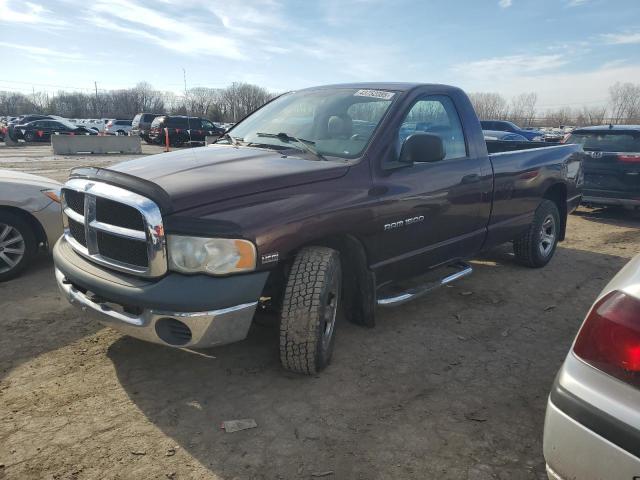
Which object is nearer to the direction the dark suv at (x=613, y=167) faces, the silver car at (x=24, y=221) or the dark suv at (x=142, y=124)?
the dark suv

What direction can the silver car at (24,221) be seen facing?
to the viewer's right

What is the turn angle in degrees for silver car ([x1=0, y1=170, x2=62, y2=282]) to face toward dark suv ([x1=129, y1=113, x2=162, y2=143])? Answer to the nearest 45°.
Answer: approximately 90° to its left

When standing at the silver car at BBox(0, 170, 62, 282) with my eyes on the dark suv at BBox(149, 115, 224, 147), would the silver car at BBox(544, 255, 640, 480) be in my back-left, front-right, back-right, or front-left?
back-right

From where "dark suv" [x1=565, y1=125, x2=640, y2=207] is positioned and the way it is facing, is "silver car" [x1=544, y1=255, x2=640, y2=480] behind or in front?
behind

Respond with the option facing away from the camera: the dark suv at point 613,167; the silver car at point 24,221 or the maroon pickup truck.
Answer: the dark suv

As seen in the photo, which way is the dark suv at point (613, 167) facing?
away from the camera

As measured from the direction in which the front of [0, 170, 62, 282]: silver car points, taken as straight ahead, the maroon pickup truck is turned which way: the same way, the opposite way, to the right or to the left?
the opposite way

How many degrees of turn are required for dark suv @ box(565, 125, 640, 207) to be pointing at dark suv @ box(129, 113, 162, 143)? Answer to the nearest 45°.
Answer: approximately 45° to its left

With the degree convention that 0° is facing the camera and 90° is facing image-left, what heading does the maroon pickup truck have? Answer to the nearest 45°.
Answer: approximately 45°

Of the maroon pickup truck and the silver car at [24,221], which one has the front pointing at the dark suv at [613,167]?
the silver car

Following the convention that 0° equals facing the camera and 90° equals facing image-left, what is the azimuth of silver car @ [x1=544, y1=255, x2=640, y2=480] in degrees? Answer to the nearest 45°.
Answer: approximately 225°

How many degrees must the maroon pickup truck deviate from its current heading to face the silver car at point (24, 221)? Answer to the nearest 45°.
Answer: approximately 90° to its right
